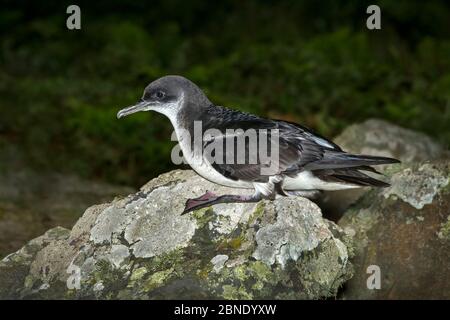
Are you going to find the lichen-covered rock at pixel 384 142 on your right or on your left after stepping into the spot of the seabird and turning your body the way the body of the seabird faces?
on your right

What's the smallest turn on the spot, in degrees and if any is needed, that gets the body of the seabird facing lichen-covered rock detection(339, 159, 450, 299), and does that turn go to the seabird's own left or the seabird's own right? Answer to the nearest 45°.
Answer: approximately 135° to the seabird's own right

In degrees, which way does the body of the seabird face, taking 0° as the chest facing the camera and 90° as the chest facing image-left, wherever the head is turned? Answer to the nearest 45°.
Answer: approximately 90°

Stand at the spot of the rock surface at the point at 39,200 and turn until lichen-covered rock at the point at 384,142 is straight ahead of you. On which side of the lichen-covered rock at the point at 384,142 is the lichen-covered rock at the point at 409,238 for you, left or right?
right

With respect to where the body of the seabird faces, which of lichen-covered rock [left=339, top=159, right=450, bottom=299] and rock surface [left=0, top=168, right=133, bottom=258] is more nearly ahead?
the rock surface

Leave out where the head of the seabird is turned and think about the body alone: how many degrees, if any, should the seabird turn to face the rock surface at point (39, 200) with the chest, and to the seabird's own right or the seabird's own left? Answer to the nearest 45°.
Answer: approximately 45° to the seabird's own right
